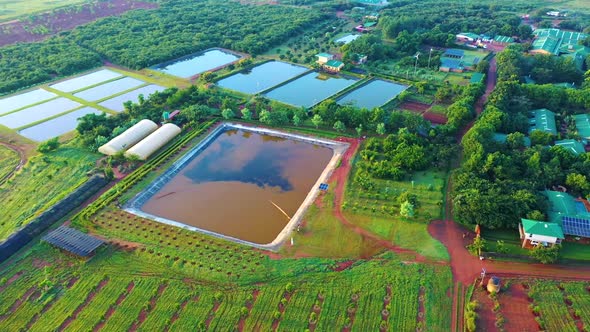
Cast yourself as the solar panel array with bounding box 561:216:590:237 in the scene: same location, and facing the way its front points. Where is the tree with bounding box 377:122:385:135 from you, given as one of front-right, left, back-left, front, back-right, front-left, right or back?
right

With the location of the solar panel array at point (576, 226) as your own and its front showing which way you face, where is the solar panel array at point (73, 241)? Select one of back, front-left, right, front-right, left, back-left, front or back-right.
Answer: front-right

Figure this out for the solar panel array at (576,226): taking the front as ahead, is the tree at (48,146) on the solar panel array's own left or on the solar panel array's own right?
on the solar panel array's own right

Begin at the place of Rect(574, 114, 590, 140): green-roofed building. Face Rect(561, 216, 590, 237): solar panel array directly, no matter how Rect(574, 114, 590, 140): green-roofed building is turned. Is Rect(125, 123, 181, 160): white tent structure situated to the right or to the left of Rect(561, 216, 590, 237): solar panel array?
right

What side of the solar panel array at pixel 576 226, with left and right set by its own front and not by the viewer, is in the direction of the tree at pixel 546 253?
front

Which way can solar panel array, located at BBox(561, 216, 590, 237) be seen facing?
toward the camera

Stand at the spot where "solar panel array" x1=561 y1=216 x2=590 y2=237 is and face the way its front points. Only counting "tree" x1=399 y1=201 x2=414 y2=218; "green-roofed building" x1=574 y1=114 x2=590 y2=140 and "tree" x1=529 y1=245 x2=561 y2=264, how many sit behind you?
1

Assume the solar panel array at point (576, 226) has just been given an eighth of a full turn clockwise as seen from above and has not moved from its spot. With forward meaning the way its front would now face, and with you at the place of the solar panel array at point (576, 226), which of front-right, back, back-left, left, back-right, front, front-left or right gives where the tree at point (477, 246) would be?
front

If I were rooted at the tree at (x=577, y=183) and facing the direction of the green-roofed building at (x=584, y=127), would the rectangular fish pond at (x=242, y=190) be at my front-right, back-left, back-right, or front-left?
back-left

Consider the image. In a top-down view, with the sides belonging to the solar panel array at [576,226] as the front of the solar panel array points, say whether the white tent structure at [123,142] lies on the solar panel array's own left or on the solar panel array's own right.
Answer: on the solar panel array's own right

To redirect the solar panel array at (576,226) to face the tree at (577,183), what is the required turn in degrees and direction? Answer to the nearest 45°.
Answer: approximately 180°

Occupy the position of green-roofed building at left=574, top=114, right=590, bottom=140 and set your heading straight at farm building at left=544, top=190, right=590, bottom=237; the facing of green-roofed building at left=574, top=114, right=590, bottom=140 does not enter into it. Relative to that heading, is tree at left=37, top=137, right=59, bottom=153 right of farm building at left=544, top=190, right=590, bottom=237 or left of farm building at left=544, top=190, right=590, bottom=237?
right

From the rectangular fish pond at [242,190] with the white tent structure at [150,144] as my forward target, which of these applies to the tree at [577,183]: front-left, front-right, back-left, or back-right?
back-right

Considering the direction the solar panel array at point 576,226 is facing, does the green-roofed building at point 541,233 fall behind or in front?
in front

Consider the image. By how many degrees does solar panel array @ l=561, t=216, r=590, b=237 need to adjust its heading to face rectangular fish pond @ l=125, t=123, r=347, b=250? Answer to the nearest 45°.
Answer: approximately 45° to its right
